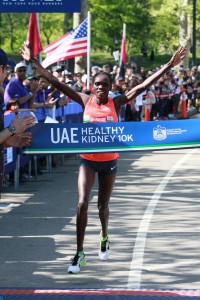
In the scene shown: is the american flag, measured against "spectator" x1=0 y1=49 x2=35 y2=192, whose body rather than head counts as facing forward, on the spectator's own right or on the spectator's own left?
on the spectator's own left

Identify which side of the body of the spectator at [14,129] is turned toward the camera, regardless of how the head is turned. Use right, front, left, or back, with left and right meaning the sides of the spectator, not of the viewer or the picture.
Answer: right

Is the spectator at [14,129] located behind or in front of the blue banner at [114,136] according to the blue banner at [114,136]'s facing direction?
in front

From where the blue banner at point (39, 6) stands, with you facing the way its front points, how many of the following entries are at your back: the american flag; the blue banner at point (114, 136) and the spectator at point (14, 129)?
1

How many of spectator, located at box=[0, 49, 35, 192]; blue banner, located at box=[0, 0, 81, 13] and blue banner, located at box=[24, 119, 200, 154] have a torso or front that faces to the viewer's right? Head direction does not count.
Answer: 1

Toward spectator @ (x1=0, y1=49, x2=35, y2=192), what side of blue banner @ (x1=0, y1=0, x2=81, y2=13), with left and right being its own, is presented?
front

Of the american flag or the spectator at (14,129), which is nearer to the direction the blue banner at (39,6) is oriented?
the spectator

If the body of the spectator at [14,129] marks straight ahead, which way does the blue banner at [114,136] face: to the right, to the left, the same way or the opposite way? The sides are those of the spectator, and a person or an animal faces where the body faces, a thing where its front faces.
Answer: to the right

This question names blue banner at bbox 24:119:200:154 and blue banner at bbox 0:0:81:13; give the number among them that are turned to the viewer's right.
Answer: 0
